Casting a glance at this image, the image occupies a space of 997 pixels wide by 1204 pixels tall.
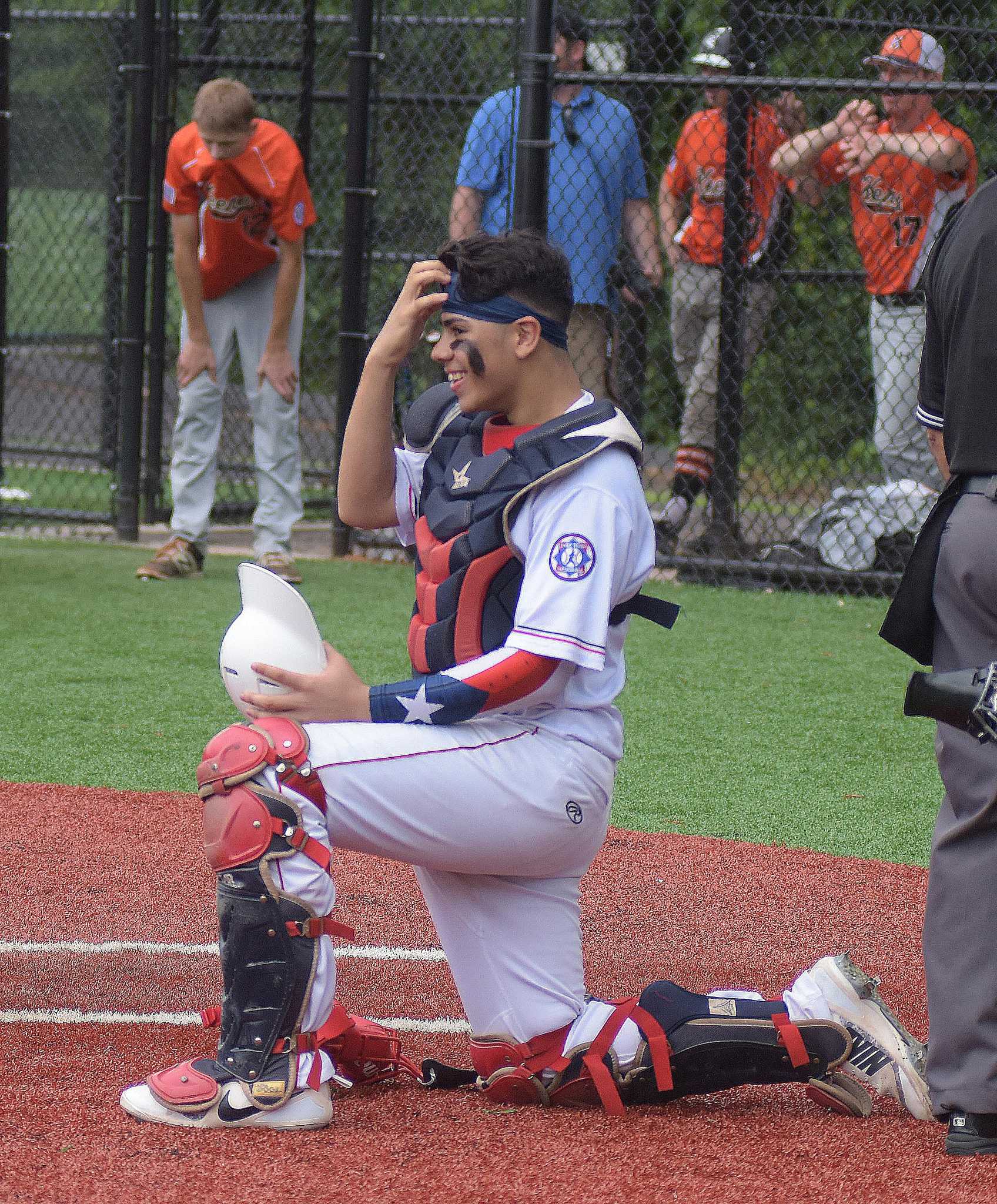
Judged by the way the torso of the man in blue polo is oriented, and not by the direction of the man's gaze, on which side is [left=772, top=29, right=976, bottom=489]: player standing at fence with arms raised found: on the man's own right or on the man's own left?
on the man's own left

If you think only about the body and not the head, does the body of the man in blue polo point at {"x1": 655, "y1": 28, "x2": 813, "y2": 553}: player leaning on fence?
no

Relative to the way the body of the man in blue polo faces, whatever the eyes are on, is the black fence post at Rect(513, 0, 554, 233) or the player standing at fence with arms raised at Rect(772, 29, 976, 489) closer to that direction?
the black fence post

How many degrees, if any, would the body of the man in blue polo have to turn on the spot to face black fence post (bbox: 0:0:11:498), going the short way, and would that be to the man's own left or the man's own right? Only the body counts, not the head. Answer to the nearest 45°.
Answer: approximately 90° to the man's own right

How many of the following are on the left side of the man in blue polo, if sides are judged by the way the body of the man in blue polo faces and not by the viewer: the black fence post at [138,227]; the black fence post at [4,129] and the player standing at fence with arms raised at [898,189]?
1

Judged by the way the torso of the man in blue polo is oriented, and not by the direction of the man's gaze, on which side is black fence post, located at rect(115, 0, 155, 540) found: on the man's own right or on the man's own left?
on the man's own right

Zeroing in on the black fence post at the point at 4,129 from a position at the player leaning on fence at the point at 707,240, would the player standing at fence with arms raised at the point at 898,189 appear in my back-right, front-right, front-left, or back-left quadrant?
back-left

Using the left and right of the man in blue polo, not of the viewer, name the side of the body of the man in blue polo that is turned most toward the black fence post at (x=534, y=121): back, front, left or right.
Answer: front

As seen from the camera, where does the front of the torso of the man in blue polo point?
toward the camera

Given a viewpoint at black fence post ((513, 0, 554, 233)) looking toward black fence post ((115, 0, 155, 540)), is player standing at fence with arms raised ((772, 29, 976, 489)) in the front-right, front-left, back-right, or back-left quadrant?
back-right
